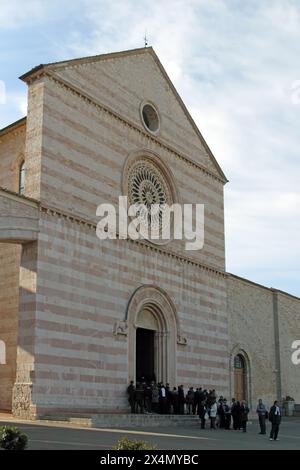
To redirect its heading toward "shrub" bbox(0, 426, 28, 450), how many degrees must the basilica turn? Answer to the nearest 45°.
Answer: approximately 45° to its right

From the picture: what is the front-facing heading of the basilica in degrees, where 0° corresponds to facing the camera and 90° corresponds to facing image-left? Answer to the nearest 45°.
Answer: approximately 315°
